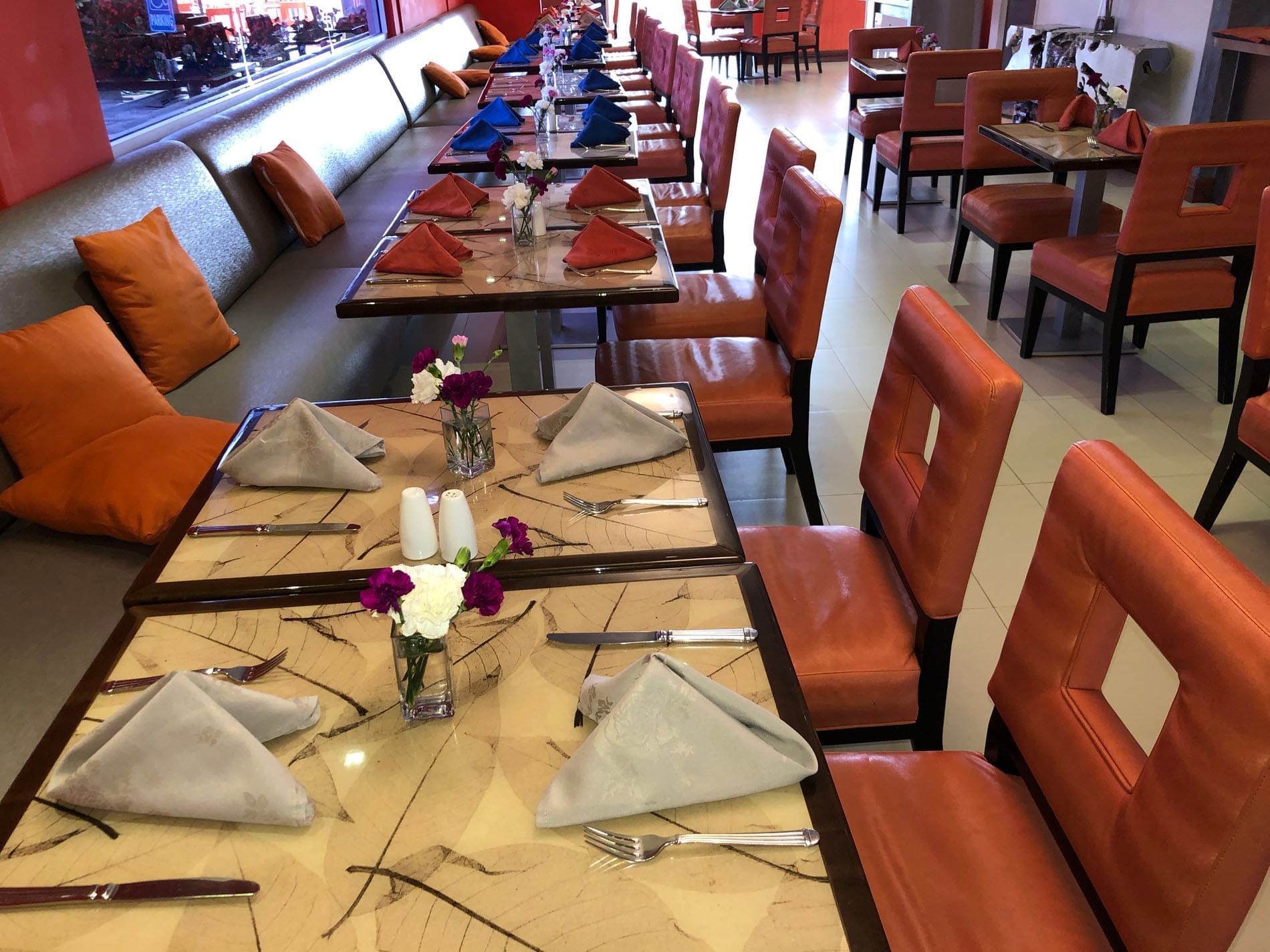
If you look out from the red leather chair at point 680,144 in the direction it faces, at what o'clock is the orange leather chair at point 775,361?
the orange leather chair at point 775,361 is roughly at 9 o'clock from the red leather chair at point 680,144.

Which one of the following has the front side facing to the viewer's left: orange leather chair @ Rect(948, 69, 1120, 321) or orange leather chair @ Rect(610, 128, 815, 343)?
orange leather chair @ Rect(610, 128, 815, 343)

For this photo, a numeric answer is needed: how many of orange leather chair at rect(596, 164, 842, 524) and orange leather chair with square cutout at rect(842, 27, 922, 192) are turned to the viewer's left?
1

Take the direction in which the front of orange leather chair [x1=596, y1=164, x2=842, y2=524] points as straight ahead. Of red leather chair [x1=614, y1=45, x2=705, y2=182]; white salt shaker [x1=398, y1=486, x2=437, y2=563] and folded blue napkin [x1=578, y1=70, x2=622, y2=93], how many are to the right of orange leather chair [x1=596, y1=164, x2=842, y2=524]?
2

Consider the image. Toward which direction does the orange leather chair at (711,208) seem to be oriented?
to the viewer's left

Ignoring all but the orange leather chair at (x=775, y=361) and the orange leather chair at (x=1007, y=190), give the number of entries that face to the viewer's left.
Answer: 1

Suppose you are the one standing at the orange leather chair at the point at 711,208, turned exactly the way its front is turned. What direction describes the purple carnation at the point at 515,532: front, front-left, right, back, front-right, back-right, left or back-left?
left

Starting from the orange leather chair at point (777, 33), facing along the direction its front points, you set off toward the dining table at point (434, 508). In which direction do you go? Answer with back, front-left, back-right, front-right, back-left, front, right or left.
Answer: back-left

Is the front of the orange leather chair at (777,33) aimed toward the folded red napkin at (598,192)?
no

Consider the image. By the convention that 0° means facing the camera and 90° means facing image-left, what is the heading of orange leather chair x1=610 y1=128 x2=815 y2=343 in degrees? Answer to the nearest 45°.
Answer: approximately 90°

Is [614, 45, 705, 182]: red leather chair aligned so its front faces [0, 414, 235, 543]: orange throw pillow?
no

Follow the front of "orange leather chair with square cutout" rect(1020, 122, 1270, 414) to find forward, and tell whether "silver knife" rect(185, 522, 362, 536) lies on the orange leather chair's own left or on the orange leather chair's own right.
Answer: on the orange leather chair's own left

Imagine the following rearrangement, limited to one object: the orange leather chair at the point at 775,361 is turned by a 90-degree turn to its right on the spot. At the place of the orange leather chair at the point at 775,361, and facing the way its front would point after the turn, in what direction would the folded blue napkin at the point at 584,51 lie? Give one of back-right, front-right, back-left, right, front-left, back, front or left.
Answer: front

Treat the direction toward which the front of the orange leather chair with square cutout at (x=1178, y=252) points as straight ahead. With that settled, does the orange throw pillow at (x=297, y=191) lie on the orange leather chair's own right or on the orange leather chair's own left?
on the orange leather chair's own left

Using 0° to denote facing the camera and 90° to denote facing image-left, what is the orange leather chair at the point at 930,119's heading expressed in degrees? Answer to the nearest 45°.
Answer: approximately 135°

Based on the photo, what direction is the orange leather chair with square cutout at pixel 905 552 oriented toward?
to the viewer's left

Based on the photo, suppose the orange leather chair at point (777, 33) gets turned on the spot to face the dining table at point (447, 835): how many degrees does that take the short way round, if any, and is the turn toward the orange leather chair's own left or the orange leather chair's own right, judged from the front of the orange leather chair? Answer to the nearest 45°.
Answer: approximately 135° to the orange leather chair's own left

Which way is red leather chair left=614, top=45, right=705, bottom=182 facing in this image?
to the viewer's left

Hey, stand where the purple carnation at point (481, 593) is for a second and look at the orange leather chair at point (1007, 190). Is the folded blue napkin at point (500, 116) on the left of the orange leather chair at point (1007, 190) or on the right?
left
